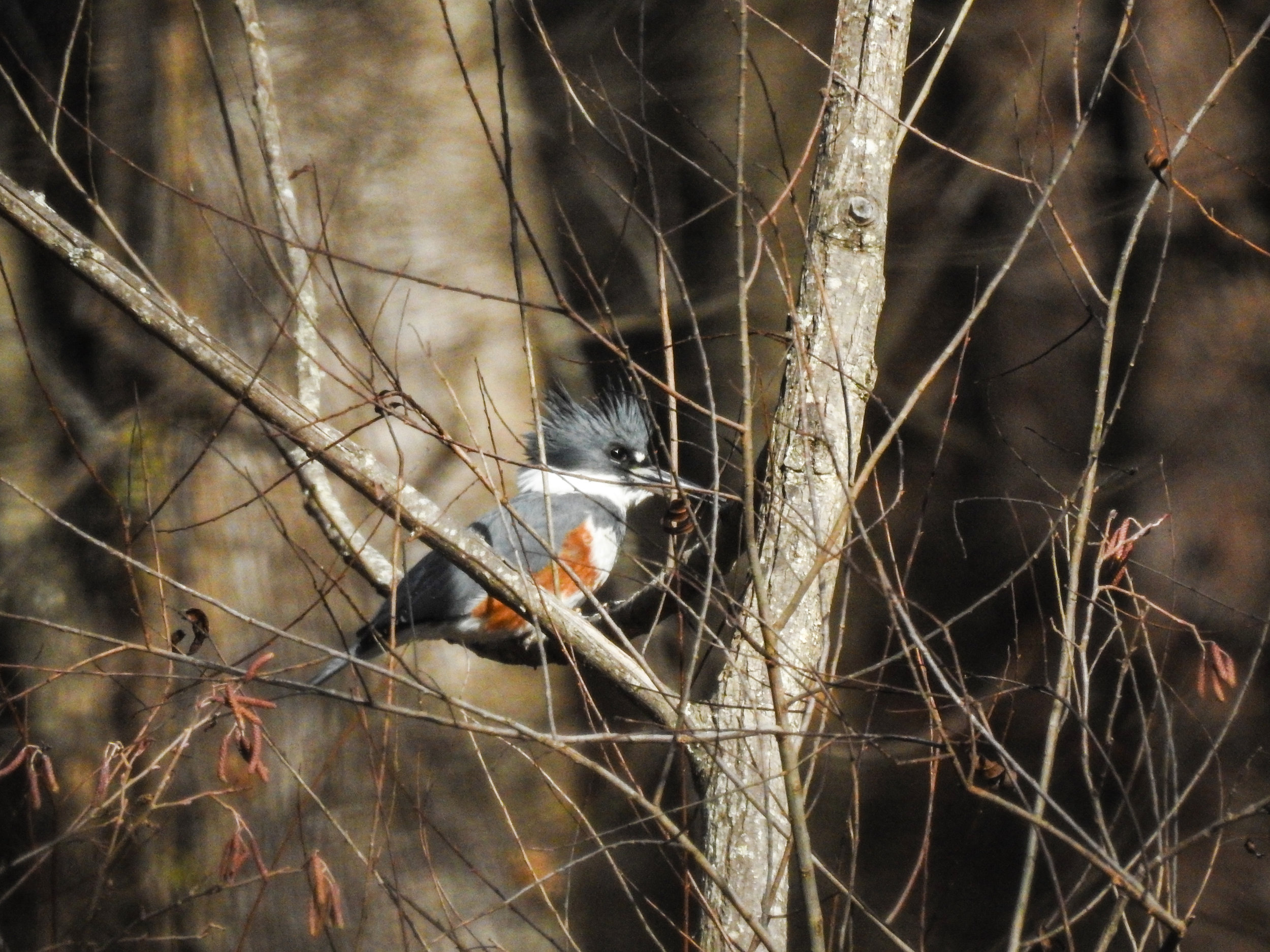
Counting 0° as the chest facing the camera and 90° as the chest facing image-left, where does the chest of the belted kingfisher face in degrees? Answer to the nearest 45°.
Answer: approximately 270°
